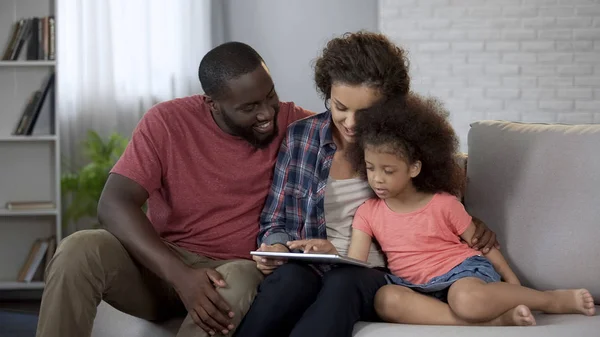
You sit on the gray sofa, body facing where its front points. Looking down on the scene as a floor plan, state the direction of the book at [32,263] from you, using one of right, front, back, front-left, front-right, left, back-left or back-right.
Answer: back-right

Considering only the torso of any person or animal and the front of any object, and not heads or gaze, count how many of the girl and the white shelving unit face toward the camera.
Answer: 2

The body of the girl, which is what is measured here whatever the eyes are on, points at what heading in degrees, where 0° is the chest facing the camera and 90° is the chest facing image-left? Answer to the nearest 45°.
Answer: approximately 0°

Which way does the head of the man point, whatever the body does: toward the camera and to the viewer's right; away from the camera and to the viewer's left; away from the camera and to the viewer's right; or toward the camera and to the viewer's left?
toward the camera and to the viewer's right

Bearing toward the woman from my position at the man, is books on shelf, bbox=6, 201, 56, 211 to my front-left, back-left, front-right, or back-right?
back-left

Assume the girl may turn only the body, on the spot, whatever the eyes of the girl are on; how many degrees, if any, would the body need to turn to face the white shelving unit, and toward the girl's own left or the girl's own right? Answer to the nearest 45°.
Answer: approximately 135° to the girl's own right

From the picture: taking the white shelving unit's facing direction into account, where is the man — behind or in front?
in front

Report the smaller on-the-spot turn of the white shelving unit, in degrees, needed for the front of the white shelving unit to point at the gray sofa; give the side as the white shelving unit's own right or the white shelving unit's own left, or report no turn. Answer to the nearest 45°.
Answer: approximately 45° to the white shelving unit's own left

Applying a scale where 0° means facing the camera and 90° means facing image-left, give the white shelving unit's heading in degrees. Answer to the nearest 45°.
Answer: approximately 0°
